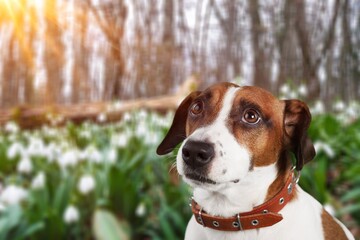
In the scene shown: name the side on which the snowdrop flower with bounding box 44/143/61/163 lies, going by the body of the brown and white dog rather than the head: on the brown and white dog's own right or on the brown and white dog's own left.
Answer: on the brown and white dog's own right

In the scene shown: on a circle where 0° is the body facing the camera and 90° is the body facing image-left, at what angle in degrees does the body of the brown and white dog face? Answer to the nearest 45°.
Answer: approximately 45°

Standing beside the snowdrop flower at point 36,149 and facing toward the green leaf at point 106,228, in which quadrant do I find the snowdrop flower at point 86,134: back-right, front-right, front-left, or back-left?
back-left

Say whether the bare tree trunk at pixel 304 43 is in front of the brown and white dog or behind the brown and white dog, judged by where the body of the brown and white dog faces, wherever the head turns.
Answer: behind

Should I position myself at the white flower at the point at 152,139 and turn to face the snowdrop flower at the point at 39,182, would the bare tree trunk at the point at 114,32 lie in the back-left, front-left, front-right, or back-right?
back-right
